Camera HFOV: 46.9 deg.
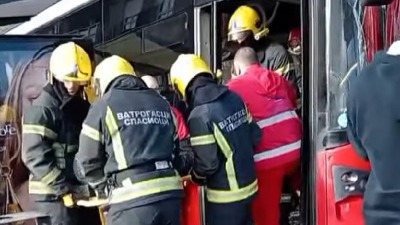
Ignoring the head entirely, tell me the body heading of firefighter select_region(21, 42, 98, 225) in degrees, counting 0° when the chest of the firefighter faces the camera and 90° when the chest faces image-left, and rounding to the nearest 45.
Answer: approximately 315°

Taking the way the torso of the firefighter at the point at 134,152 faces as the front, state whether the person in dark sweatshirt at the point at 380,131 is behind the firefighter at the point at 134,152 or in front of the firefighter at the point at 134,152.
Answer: behind

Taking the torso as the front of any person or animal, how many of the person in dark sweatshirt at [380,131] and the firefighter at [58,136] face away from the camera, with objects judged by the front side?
1

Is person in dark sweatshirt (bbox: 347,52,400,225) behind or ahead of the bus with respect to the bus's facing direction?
ahead

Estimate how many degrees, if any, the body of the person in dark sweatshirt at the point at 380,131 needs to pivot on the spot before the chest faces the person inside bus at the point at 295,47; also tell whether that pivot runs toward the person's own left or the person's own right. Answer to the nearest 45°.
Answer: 0° — they already face them

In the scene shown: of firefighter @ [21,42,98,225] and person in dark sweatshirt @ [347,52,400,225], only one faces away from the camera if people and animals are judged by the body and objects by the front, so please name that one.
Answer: person in dark sweatshirt @ [347,52,400,225]

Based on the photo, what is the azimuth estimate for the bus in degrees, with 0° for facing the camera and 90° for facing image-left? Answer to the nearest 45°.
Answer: approximately 315°
